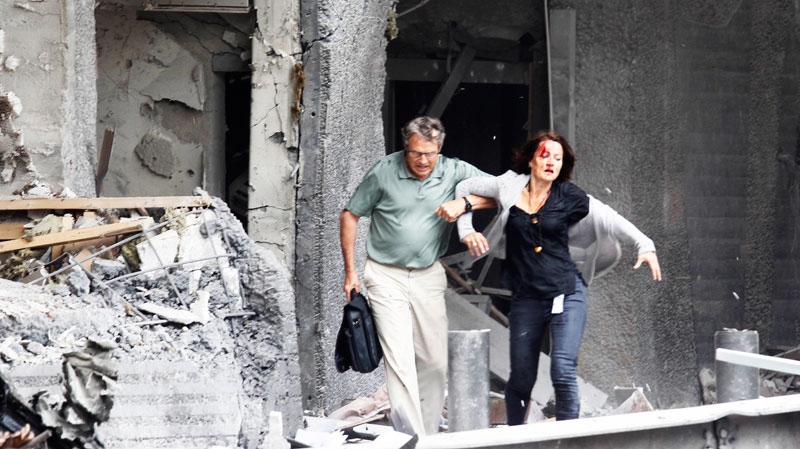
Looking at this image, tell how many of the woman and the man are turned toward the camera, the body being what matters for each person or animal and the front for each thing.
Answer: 2

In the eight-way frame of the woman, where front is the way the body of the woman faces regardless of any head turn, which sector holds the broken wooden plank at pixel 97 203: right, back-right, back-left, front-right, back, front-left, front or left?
right

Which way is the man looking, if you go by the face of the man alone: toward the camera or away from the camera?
toward the camera

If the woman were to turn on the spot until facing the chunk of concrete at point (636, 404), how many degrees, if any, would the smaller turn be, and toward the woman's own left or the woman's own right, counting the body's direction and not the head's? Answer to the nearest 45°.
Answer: approximately 135° to the woman's own left

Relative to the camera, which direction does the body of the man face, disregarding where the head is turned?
toward the camera

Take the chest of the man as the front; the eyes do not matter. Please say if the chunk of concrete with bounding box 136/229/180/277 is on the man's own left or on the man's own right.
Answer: on the man's own right

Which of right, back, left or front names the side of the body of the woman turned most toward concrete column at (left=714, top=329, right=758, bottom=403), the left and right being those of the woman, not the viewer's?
left

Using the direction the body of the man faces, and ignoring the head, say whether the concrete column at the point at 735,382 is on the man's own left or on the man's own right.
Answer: on the man's own left

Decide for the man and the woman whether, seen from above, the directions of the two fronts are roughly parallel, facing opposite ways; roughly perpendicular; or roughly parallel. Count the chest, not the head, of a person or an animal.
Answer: roughly parallel

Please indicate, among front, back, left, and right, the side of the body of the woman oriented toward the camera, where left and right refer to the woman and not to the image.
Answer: front

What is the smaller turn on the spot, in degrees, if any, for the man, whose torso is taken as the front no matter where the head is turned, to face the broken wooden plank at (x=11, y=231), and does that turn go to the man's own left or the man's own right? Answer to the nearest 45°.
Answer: approximately 90° to the man's own right

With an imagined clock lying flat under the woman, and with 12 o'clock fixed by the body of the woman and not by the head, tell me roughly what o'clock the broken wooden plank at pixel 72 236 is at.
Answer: The broken wooden plank is roughly at 3 o'clock from the woman.
